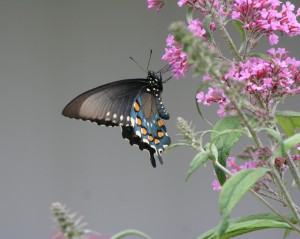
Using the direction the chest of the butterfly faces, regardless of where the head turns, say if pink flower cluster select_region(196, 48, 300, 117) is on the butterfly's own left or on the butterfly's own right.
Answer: on the butterfly's own right

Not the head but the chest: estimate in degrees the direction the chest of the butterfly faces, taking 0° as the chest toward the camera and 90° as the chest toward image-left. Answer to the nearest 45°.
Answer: approximately 270°
